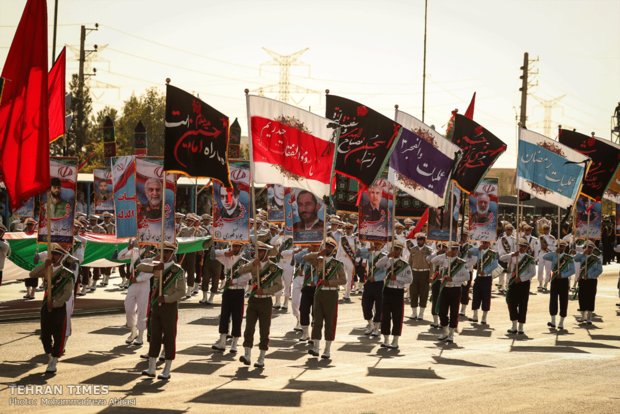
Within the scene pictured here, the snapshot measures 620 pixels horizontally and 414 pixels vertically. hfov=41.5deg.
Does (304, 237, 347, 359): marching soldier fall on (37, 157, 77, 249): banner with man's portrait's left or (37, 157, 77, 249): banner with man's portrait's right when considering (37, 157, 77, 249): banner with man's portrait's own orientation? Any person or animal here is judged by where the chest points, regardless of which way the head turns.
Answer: on its left

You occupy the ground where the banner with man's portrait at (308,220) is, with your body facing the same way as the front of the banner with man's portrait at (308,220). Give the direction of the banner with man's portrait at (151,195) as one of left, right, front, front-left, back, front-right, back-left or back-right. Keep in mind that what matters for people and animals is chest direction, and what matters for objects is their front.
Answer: back-right

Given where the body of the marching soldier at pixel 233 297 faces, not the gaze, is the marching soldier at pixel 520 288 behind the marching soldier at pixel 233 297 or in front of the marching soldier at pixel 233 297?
behind

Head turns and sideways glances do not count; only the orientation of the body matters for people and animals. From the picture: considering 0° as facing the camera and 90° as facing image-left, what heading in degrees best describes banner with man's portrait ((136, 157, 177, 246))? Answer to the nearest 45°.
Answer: approximately 0°

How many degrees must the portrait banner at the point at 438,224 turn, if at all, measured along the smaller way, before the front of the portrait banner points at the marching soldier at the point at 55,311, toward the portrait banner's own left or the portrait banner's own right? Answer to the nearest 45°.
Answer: approximately 45° to the portrait banner's own right

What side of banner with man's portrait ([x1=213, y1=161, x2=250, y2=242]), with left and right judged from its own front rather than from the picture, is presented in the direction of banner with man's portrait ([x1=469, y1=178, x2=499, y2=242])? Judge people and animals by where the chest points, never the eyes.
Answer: left
